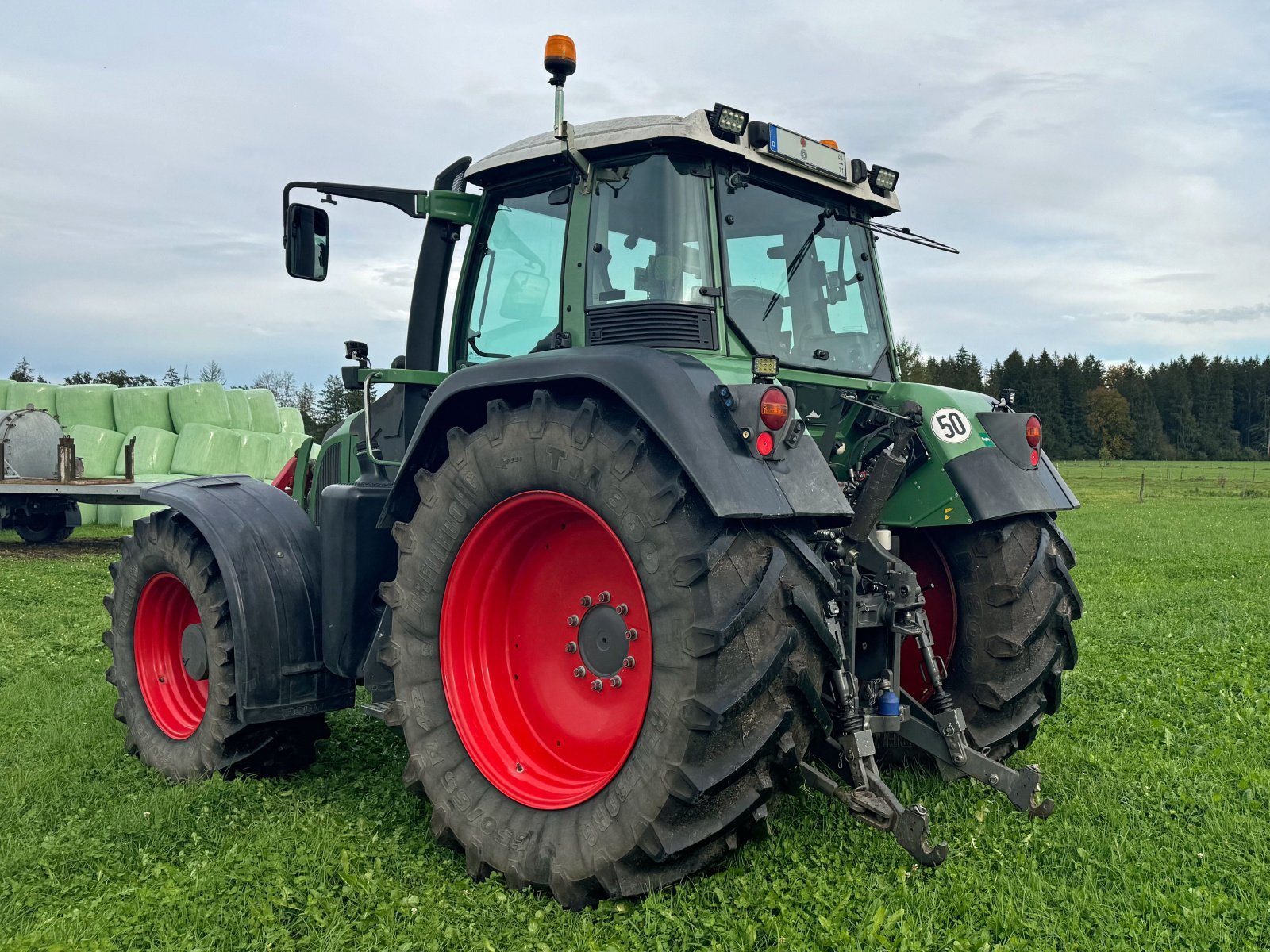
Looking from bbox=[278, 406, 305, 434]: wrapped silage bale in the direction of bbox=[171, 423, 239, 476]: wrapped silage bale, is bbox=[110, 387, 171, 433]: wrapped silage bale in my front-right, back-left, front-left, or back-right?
front-right

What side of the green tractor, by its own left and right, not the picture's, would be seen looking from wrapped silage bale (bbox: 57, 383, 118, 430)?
front

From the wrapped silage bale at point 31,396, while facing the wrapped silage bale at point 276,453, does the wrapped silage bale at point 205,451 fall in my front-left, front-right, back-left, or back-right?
front-right

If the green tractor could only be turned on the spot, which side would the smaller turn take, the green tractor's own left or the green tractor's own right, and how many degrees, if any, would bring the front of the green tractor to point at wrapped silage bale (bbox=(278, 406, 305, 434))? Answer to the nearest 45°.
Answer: approximately 45° to the green tractor's own right

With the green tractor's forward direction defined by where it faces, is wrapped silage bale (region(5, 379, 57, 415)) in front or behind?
in front

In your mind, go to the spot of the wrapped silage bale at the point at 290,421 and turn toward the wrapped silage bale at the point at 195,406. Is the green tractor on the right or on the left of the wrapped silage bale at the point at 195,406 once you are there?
left

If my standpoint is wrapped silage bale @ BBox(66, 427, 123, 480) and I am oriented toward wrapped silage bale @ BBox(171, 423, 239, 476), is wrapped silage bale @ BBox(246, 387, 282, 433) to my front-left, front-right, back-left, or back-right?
front-left

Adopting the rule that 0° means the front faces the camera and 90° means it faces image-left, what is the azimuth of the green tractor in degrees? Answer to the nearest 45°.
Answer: approximately 135°

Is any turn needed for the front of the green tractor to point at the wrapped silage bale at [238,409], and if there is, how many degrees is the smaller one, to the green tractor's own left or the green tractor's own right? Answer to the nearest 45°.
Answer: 0° — it already faces it

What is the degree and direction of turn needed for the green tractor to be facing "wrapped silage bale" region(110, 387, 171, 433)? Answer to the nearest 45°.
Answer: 0° — it already faces it

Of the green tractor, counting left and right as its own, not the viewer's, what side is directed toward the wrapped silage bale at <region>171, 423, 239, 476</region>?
front

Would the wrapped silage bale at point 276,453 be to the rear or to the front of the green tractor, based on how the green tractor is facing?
to the front
